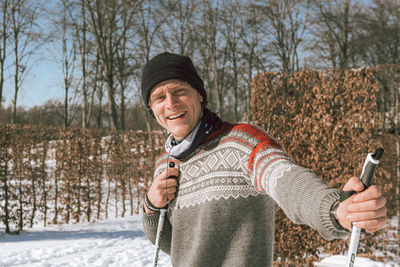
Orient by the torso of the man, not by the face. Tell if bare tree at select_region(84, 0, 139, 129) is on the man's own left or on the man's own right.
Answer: on the man's own right

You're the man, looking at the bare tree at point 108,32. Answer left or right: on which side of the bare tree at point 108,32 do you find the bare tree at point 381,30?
right

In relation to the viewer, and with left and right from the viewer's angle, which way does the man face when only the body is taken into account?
facing the viewer and to the left of the viewer

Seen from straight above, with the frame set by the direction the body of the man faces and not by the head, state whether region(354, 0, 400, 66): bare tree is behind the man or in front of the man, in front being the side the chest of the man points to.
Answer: behind
